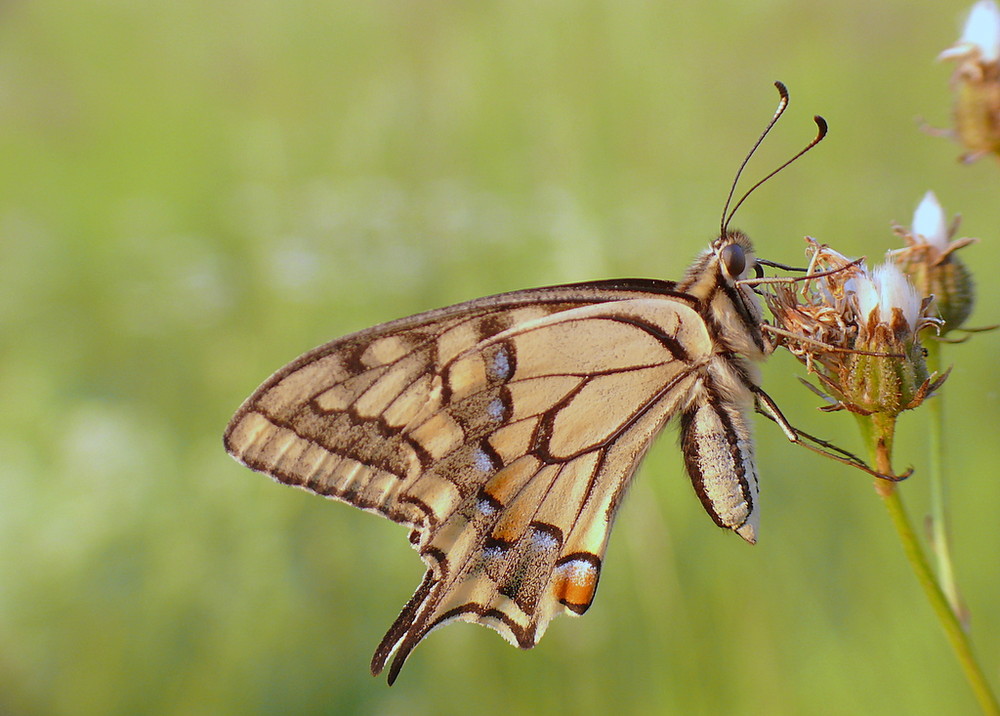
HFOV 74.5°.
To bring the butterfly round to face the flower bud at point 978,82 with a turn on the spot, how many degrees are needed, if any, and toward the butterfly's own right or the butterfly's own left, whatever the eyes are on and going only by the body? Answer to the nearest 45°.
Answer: approximately 45° to the butterfly's own right

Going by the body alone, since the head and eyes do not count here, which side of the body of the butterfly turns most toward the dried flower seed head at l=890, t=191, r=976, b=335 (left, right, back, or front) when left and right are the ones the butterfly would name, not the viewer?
front

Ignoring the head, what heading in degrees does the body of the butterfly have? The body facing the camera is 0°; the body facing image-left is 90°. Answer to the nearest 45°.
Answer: approximately 270°
